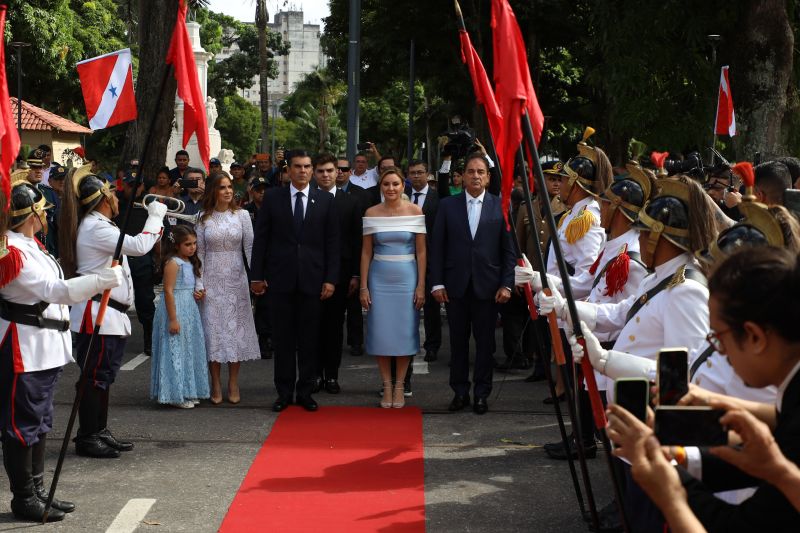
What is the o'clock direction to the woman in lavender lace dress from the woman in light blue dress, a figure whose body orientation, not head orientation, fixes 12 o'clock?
The woman in lavender lace dress is roughly at 3 o'clock from the woman in light blue dress.

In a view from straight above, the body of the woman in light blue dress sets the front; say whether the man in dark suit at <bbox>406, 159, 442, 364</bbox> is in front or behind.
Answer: behind

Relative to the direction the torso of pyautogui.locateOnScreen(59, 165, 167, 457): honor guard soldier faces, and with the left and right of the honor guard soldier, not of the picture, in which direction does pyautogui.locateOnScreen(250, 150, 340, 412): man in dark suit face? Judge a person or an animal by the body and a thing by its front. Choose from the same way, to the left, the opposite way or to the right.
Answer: to the right

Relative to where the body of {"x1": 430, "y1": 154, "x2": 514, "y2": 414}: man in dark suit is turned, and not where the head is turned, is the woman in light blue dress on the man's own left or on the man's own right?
on the man's own right

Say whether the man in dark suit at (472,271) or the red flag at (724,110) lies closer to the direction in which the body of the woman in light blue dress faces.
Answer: the man in dark suit

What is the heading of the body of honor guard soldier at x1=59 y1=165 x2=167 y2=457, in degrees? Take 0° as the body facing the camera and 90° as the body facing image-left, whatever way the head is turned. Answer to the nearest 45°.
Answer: approximately 270°

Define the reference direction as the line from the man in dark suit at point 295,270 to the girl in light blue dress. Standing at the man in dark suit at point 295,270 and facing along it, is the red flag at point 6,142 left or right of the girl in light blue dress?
left
